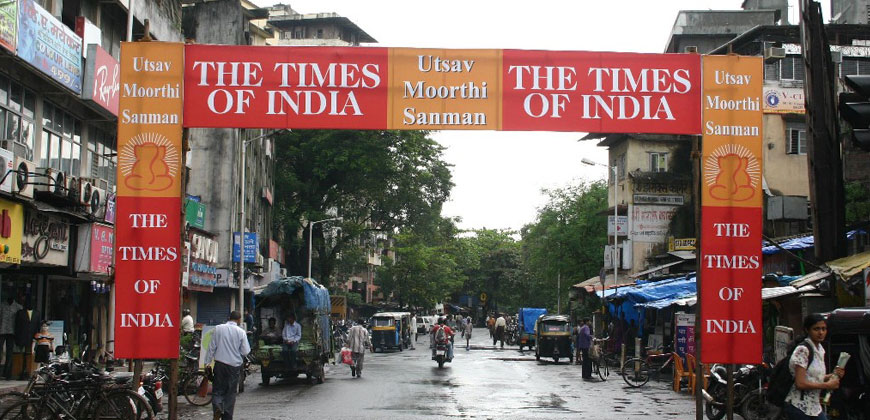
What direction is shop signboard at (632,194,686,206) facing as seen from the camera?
toward the camera

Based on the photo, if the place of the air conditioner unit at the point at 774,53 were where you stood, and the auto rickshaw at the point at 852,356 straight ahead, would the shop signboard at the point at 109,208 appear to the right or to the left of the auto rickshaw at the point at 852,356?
right

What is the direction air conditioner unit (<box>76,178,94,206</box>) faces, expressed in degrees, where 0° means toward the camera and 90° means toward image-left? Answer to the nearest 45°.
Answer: approximately 315°

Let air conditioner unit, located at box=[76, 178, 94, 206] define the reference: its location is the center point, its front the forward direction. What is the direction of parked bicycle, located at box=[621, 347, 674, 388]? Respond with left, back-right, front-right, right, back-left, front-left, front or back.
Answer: front-left

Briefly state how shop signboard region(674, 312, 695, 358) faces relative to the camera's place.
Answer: facing the viewer

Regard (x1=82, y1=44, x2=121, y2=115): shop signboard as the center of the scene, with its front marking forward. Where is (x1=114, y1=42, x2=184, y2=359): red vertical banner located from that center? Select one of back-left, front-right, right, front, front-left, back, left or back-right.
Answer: front-right

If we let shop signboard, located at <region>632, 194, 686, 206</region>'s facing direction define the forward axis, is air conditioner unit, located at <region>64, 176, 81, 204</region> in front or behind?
in front

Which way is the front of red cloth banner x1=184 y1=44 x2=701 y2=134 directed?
toward the camera

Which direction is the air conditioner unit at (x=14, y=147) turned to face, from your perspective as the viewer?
facing the viewer and to the right of the viewer

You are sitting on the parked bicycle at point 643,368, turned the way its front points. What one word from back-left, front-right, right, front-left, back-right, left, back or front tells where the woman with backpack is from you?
right

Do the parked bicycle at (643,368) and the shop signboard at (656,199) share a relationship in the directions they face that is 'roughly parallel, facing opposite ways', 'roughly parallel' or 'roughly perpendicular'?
roughly perpendicular

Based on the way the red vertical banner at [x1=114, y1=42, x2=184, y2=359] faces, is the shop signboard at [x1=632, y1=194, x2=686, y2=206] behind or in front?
behind

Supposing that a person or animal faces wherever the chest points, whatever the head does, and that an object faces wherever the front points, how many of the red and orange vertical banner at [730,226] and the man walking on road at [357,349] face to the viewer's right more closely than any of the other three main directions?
0

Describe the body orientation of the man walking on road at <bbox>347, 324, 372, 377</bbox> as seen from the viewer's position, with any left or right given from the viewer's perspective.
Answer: facing away from the viewer
